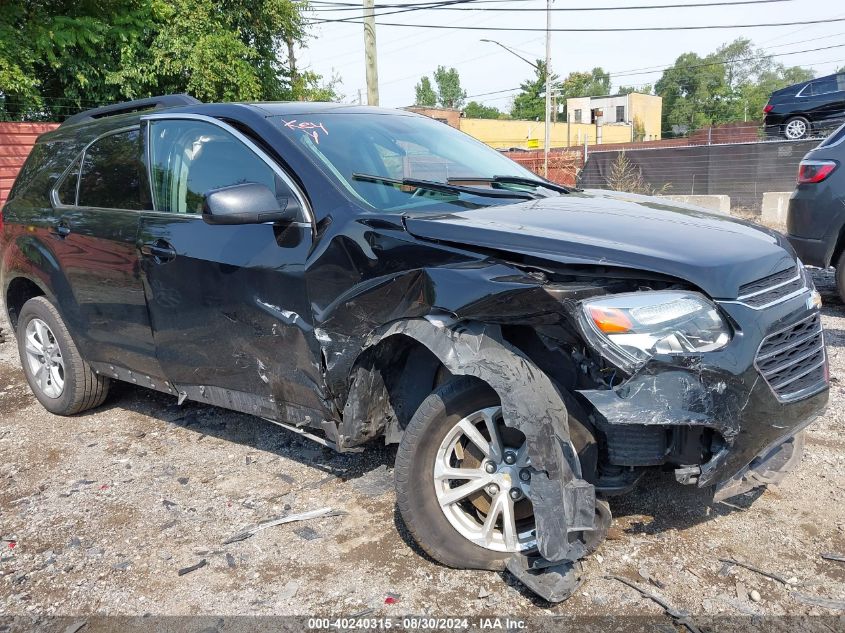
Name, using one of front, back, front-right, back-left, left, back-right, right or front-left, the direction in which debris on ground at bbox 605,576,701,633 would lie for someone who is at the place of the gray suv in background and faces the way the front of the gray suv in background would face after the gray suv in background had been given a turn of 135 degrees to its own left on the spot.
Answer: back-left

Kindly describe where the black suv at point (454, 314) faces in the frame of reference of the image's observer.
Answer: facing the viewer and to the right of the viewer

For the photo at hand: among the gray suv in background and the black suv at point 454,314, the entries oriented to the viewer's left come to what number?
0

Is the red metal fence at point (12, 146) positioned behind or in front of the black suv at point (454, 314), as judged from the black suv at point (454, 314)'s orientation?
behind

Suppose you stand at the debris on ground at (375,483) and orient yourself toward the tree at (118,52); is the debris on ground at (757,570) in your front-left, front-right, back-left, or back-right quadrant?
back-right

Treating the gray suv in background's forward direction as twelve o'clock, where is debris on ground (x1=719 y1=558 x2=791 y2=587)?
The debris on ground is roughly at 3 o'clock from the gray suv in background.

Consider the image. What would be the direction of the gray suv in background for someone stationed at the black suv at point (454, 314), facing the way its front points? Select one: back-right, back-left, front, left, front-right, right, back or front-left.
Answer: left

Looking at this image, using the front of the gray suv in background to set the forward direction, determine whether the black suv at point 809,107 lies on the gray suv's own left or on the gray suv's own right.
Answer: on the gray suv's own left

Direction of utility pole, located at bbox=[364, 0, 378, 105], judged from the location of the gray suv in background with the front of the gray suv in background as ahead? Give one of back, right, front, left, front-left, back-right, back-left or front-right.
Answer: back-left

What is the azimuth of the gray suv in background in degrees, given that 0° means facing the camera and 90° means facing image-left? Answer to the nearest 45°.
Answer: approximately 270°
